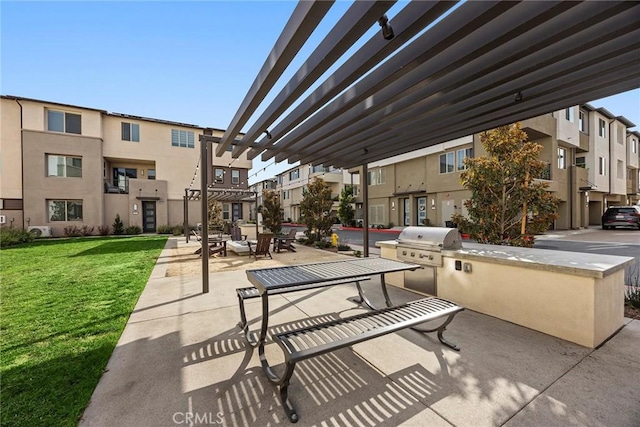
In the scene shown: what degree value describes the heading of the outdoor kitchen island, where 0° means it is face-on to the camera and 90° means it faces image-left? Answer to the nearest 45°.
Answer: approximately 45°

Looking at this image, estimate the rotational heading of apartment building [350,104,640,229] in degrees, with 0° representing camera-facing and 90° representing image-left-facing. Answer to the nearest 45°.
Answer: approximately 45°

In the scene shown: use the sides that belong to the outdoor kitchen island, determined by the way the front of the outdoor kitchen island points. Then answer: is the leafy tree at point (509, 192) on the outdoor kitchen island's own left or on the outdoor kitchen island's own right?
on the outdoor kitchen island's own right

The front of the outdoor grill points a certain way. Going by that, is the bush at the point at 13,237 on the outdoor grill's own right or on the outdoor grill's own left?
on the outdoor grill's own right

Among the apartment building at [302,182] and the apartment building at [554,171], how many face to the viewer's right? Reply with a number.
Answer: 0

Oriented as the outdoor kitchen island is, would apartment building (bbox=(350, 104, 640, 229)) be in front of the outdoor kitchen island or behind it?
behind

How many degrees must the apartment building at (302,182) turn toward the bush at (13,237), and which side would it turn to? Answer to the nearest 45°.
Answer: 0° — it already faces it

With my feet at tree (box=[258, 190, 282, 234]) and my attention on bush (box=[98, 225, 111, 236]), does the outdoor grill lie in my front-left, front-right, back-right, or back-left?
back-left

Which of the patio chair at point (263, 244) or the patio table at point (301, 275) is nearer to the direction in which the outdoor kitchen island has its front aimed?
the patio table
